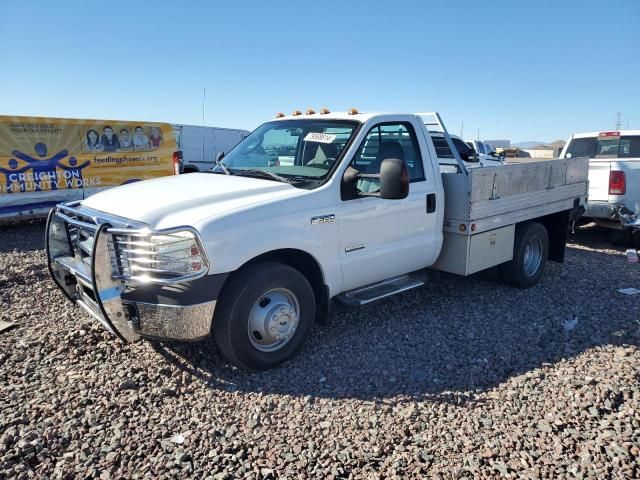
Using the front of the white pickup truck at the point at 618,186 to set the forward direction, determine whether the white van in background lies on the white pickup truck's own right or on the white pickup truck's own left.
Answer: on the white pickup truck's own left

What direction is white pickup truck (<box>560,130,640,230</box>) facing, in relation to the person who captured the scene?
facing away from the viewer and to the right of the viewer

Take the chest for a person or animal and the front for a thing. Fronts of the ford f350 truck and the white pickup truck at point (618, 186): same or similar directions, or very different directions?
very different directions

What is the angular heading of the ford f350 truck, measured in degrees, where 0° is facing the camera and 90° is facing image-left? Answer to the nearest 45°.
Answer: approximately 45°

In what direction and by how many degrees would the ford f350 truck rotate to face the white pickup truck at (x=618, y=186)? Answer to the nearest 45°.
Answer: approximately 180°
